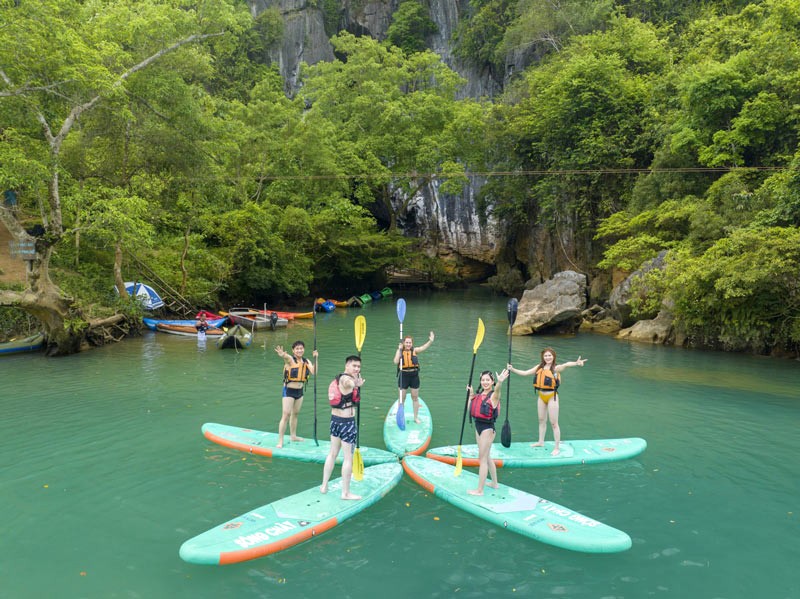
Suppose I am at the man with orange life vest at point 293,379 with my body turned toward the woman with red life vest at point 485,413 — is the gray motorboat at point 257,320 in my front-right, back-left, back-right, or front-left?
back-left

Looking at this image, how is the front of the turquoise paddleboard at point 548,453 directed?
to the viewer's right

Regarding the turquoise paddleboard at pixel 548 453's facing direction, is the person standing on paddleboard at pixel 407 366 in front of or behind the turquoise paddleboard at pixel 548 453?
behind

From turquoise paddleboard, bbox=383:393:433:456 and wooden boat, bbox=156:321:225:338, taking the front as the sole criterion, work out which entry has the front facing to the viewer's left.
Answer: the wooden boat

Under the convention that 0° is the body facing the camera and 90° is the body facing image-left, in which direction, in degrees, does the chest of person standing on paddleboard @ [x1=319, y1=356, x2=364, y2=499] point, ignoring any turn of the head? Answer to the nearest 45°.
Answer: approximately 315°

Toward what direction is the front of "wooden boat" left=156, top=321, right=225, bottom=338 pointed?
to the viewer's left
